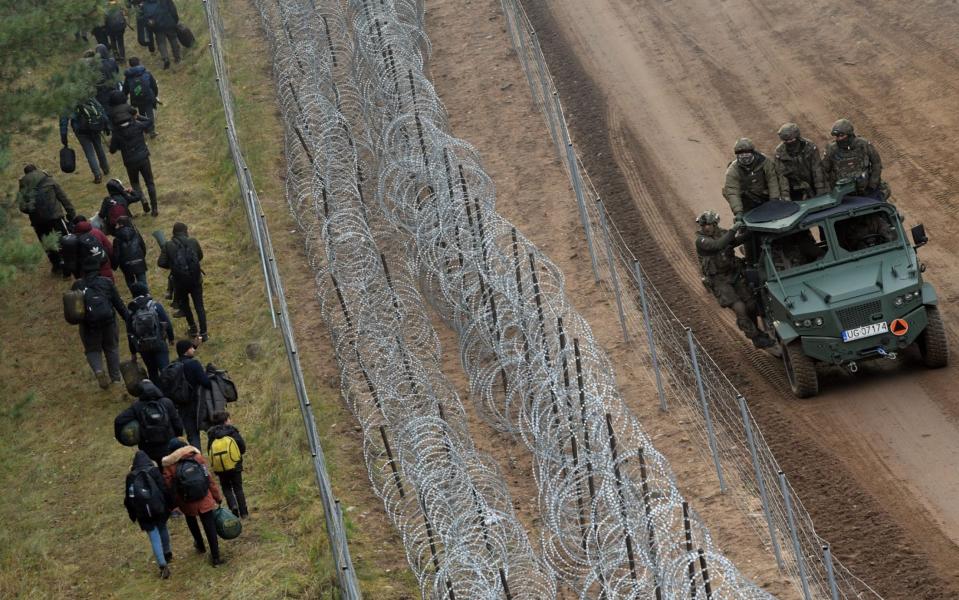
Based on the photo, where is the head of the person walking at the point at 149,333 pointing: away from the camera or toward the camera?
away from the camera

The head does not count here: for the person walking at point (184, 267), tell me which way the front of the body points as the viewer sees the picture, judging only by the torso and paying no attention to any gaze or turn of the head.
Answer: away from the camera

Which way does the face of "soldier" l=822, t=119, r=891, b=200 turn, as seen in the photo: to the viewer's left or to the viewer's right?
to the viewer's left

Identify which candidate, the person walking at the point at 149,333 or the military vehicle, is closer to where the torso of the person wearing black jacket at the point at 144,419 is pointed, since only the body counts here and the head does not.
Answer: the person walking

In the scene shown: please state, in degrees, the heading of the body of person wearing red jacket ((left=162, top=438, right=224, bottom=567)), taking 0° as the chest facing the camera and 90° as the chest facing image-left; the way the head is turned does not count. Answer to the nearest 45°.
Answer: approximately 180°

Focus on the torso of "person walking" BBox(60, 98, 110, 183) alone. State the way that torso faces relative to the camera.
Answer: away from the camera

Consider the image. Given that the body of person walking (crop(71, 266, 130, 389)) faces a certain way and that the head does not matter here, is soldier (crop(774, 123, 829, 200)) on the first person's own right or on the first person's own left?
on the first person's own right

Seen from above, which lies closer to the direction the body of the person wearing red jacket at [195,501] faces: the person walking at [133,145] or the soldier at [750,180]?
the person walking

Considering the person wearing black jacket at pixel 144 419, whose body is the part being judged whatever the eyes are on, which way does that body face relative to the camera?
away from the camera

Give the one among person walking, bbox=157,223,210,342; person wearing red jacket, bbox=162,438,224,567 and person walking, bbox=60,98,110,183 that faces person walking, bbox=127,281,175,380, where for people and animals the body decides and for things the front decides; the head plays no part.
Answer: the person wearing red jacket

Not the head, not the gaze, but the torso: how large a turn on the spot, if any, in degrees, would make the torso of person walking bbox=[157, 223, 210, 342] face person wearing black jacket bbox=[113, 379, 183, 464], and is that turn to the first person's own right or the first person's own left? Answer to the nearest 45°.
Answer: approximately 180°

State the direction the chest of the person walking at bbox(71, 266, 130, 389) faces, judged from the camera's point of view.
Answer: away from the camera

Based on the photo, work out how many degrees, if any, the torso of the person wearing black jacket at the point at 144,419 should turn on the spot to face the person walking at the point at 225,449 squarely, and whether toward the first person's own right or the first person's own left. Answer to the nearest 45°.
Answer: approximately 135° to the first person's own right
